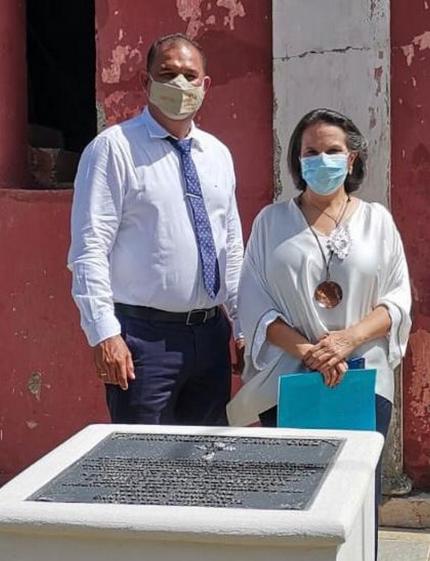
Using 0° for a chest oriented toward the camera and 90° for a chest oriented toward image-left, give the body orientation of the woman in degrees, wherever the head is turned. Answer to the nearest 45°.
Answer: approximately 0°

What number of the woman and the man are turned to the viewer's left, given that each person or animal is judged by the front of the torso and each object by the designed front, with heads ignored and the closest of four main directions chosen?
0

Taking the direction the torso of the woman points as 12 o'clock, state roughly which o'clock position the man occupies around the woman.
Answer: The man is roughly at 3 o'clock from the woman.

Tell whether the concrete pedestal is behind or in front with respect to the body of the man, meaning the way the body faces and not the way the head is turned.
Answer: in front

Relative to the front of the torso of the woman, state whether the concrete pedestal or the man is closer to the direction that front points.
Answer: the concrete pedestal

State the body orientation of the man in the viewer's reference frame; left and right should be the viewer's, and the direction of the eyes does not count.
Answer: facing the viewer and to the right of the viewer

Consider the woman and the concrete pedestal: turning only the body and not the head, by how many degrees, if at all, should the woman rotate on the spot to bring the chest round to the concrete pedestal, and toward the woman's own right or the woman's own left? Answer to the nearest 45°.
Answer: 0° — they already face it
